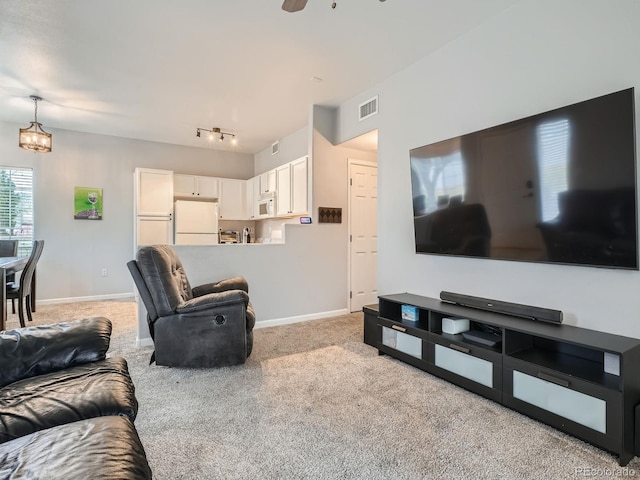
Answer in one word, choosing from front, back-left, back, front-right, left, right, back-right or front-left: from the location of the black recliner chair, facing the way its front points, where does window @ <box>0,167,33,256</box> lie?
back-left

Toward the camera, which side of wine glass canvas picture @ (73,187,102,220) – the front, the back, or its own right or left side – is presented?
front

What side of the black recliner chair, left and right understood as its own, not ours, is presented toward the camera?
right

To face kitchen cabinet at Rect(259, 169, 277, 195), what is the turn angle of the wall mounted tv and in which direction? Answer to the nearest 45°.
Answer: approximately 90° to its right

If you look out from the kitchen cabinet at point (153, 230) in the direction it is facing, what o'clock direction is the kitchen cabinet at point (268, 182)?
the kitchen cabinet at point (268, 182) is roughly at 10 o'clock from the kitchen cabinet at point (153, 230).

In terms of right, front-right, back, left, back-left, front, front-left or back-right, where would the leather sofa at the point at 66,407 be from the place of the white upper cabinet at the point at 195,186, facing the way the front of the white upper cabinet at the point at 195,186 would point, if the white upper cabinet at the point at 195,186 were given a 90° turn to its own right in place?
left

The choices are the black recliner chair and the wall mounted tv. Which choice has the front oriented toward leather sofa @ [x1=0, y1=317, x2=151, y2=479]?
the wall mounted tv

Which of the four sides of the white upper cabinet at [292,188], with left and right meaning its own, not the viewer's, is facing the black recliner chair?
front

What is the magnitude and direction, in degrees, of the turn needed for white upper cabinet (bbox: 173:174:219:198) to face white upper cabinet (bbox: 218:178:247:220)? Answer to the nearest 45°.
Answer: approximately 90° to its left

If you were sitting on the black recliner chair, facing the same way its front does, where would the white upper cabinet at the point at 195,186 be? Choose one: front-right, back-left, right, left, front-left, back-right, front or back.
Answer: left

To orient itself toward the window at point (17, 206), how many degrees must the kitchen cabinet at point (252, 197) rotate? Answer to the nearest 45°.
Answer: approximately 45° to its right

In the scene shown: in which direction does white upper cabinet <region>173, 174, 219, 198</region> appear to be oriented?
toward the camera

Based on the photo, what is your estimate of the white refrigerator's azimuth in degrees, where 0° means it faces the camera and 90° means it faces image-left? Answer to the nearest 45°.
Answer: approximately 0°

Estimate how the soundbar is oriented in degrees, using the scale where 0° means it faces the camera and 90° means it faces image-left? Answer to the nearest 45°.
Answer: approximately 45°

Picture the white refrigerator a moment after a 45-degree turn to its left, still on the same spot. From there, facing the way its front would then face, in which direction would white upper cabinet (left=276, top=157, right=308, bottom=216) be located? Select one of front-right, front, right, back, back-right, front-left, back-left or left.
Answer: front

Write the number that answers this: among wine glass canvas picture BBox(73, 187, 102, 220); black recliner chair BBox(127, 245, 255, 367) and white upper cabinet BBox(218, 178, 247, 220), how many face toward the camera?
2

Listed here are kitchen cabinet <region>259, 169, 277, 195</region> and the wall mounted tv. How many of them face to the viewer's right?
0

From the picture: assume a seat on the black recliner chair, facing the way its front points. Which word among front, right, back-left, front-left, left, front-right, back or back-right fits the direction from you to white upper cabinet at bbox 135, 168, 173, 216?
left

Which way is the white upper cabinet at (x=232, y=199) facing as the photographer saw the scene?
facing the viewer
